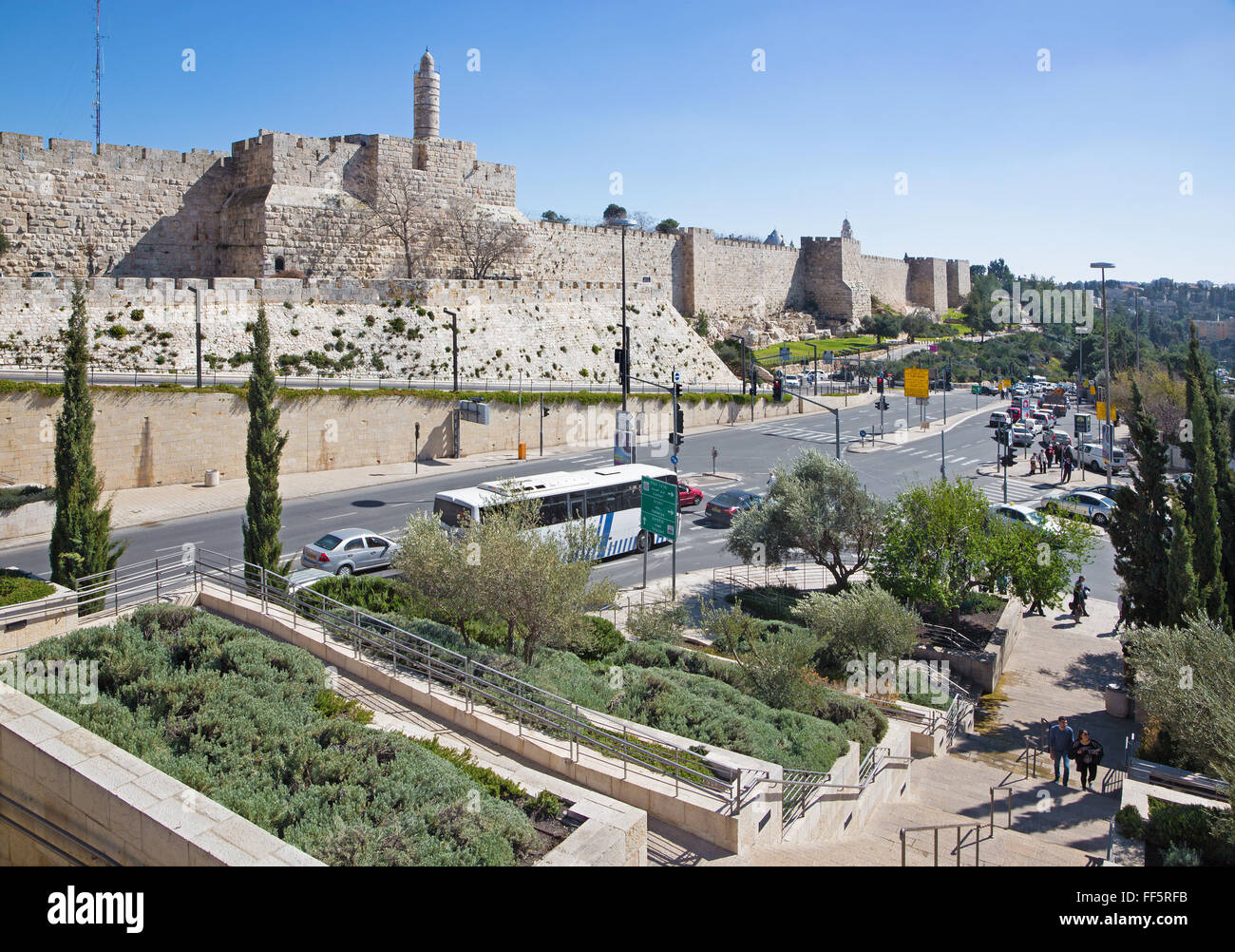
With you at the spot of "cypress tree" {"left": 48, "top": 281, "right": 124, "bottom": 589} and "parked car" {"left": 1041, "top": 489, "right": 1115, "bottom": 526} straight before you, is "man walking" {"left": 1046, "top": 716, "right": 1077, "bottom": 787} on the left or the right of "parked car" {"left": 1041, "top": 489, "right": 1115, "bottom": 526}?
right

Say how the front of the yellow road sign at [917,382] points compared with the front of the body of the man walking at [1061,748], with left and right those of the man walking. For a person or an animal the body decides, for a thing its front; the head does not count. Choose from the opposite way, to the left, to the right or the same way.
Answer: the same way

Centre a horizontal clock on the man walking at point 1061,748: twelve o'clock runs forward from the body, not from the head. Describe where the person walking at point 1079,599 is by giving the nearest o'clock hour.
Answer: The person walking is roughly at 6 o'clock from the man walking.

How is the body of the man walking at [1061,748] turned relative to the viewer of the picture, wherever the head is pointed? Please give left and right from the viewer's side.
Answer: facing the viewer

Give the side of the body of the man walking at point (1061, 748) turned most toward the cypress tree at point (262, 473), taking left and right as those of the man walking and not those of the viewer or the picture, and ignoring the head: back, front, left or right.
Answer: right

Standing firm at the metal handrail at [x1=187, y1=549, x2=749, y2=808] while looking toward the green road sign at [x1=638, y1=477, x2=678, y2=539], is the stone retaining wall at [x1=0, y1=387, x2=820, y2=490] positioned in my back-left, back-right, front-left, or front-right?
front-left

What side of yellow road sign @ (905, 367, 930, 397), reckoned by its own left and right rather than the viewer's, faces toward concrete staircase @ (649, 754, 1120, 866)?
front

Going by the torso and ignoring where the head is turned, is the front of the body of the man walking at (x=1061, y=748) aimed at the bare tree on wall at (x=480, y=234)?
no

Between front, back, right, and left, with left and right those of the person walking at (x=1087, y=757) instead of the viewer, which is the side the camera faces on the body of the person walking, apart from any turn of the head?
front

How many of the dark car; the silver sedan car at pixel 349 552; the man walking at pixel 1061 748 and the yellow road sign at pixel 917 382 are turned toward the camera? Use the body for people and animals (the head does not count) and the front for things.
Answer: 2

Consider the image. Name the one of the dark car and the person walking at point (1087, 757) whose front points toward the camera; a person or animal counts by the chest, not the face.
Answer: the person walking
